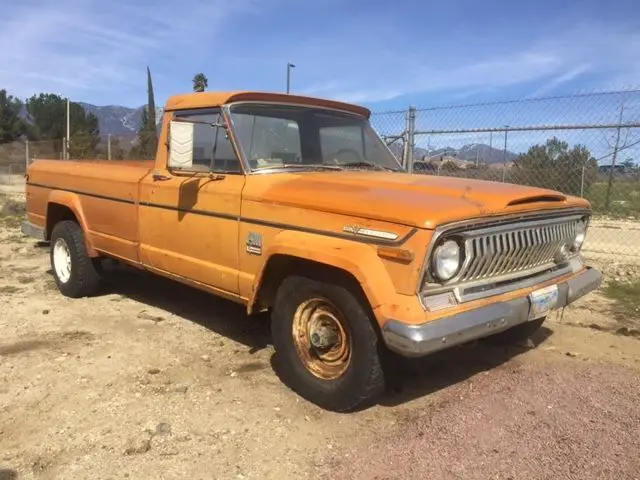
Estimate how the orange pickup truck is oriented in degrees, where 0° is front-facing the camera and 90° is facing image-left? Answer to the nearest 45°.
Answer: approximately 315°
